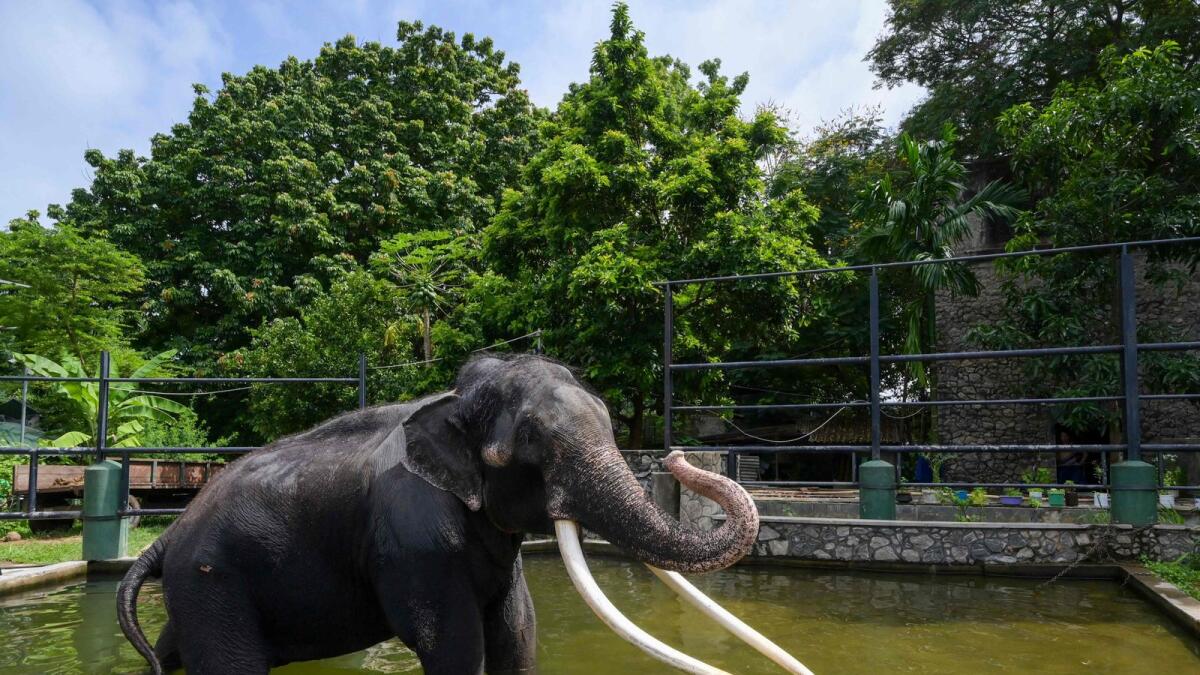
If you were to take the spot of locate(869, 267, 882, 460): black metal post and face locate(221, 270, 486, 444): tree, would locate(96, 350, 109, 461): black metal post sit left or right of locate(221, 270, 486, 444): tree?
left

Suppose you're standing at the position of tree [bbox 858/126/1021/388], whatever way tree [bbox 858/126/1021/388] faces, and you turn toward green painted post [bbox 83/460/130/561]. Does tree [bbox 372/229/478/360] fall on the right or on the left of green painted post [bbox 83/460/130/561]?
right

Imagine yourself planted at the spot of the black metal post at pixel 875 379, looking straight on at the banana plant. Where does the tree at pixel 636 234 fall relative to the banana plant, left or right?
right

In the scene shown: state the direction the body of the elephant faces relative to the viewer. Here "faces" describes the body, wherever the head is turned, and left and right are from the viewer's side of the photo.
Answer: facing to the right of the viewer

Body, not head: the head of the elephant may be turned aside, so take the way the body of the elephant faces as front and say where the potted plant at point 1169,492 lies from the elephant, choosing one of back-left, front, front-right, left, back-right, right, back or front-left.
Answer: front-left

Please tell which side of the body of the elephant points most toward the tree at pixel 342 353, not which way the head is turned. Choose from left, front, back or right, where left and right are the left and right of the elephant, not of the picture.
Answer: left

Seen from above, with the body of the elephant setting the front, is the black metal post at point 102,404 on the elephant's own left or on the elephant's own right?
on the elephant's own left

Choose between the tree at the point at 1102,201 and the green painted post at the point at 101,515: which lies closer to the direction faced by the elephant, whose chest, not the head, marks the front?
the tree

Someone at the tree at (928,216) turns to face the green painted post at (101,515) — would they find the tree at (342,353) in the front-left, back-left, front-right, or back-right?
front-right

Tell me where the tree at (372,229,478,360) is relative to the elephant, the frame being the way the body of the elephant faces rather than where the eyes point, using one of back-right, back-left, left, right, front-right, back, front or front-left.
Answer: left

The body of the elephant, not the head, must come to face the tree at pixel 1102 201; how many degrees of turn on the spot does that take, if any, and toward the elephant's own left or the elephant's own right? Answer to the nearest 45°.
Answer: approximately 45° to the elephant's own left

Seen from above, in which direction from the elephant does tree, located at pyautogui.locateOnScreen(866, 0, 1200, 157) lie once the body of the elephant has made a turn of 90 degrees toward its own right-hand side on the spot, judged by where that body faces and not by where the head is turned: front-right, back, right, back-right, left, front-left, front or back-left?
back-left

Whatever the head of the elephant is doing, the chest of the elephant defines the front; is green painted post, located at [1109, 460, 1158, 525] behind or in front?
in front
